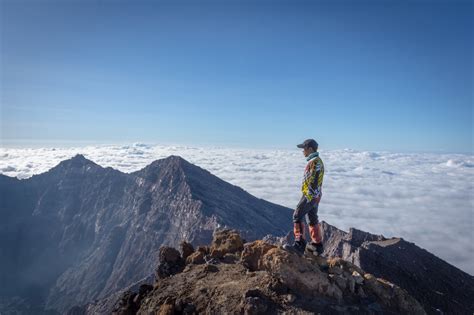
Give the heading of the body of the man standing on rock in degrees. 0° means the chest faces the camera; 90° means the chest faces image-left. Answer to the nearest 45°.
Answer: approximately 90°

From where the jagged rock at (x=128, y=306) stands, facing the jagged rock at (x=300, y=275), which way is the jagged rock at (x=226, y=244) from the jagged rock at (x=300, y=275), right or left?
left

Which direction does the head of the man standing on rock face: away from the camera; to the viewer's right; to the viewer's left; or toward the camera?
to the viewer's left

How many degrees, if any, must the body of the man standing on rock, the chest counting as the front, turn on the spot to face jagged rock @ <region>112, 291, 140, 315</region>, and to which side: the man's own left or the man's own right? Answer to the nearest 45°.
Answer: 0° — they already face it
